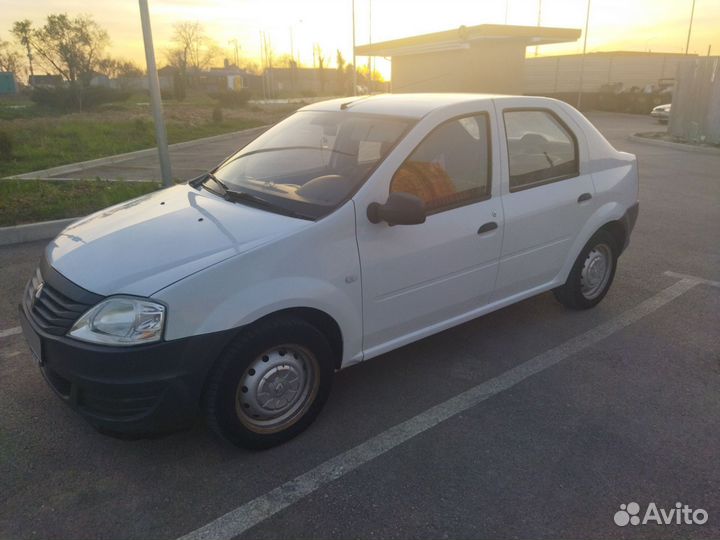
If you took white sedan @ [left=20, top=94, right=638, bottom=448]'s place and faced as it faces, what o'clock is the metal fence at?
The metal fence is roughly at 6 o'clock from the white sedan.

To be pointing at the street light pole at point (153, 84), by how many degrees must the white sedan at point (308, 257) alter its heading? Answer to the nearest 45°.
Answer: approximately 135° to its right

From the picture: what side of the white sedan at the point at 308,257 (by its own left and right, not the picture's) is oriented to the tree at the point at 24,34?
right

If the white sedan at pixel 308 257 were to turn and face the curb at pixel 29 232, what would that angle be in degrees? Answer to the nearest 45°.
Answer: approximately 90° to its right

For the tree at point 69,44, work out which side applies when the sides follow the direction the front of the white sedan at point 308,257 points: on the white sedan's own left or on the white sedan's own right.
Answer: on the white sedan's own right

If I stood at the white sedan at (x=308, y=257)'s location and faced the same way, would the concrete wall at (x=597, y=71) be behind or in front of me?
behind

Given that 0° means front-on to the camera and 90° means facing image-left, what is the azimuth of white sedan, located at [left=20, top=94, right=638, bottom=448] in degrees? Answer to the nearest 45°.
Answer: approximately 45°

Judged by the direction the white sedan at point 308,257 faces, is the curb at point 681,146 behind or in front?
behind

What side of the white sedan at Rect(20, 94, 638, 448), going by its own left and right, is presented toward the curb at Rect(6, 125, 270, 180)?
right

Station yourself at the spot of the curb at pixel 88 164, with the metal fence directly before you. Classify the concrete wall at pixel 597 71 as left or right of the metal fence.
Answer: left
